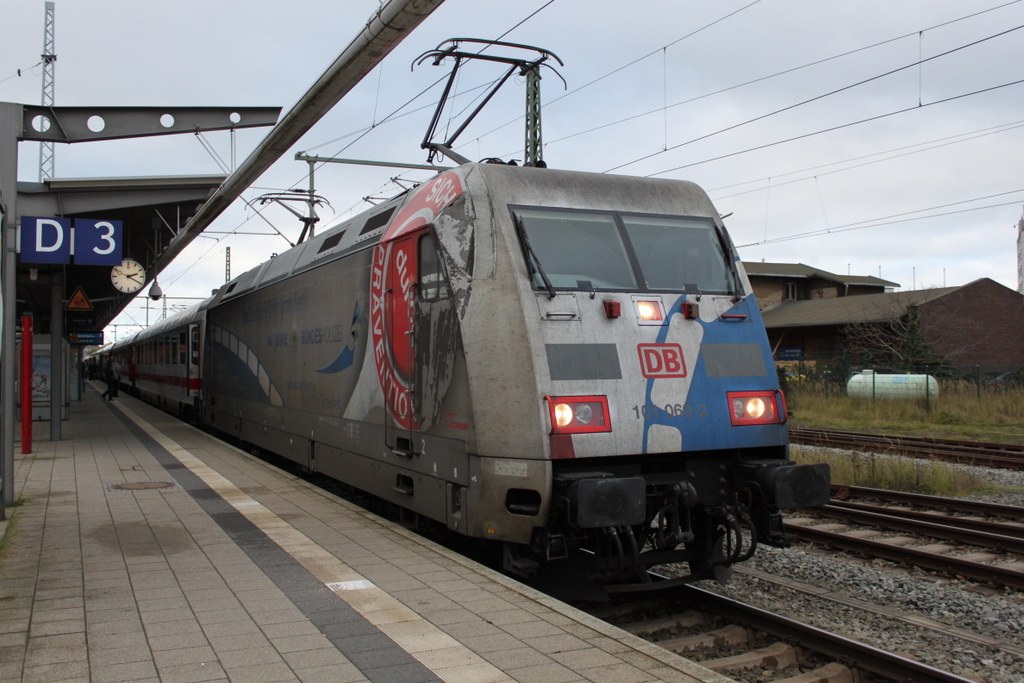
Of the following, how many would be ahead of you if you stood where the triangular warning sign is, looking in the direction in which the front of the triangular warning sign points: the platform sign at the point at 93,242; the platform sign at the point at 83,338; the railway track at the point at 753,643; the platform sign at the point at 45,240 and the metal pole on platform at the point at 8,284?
4

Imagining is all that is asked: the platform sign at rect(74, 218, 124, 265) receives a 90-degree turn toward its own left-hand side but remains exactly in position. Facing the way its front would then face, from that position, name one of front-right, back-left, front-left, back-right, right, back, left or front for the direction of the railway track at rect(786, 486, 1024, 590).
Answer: front-right

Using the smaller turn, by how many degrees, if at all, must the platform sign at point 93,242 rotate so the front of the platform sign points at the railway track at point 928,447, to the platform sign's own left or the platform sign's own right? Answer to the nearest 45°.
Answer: approximately 90° to the platform sign's own left

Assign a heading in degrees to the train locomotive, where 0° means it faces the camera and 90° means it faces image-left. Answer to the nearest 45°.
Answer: approximately 315°

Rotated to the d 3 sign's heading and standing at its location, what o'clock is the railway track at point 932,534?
The railway track is roughly at 10 o'clock from the d 3 sign.

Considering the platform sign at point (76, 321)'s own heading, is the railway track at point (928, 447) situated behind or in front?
in front

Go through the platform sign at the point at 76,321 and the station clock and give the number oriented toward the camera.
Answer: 2
